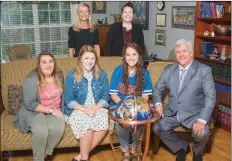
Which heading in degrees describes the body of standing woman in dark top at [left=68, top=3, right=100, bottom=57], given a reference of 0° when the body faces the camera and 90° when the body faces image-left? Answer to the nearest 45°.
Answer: approximately 0°

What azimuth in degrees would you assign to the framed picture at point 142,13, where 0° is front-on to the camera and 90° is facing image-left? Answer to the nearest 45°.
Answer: approximately 0°

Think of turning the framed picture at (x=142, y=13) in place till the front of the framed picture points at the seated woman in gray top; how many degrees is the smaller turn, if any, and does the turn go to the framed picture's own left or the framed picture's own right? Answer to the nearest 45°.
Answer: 0° — it already faces them
